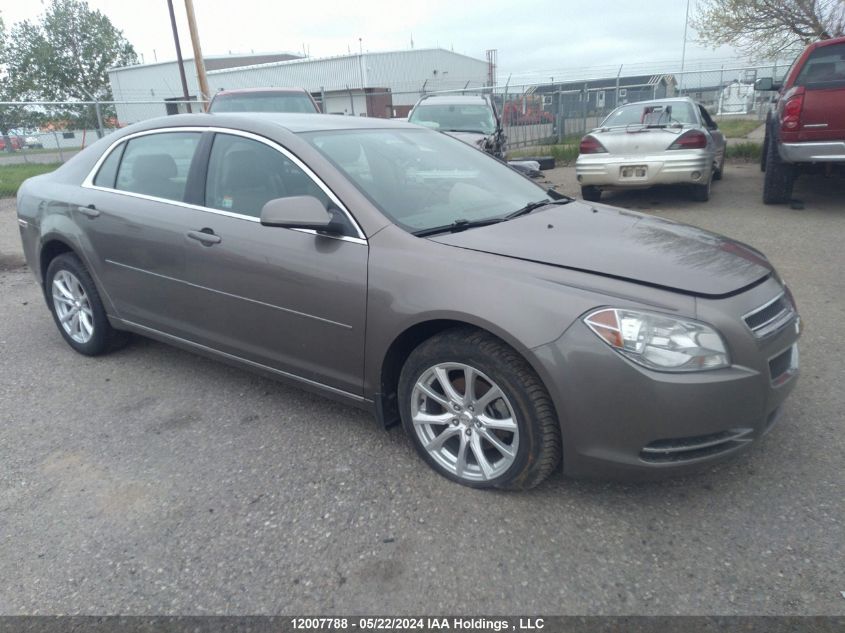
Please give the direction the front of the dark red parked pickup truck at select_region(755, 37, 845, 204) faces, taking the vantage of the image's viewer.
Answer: facing away from the viewer

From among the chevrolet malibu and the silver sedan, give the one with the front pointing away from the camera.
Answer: the silver sedan

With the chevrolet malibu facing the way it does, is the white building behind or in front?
behind

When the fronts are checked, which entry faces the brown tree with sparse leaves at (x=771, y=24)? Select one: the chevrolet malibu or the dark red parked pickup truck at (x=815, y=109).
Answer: the dark red parked pickup truck

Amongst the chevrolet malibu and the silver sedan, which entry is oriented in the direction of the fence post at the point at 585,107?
the silver sedan

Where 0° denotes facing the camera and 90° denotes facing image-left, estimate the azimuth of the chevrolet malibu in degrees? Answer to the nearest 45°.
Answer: approximately 315°

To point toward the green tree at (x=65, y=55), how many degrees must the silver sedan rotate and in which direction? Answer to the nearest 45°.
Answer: approximately 45° to its left

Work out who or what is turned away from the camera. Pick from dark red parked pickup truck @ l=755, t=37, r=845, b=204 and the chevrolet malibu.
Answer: the dark red parked pickup truck

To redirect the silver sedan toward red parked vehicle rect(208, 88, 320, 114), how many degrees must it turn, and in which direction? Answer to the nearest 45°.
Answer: approximately 90° to its left

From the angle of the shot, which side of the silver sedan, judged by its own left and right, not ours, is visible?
back
